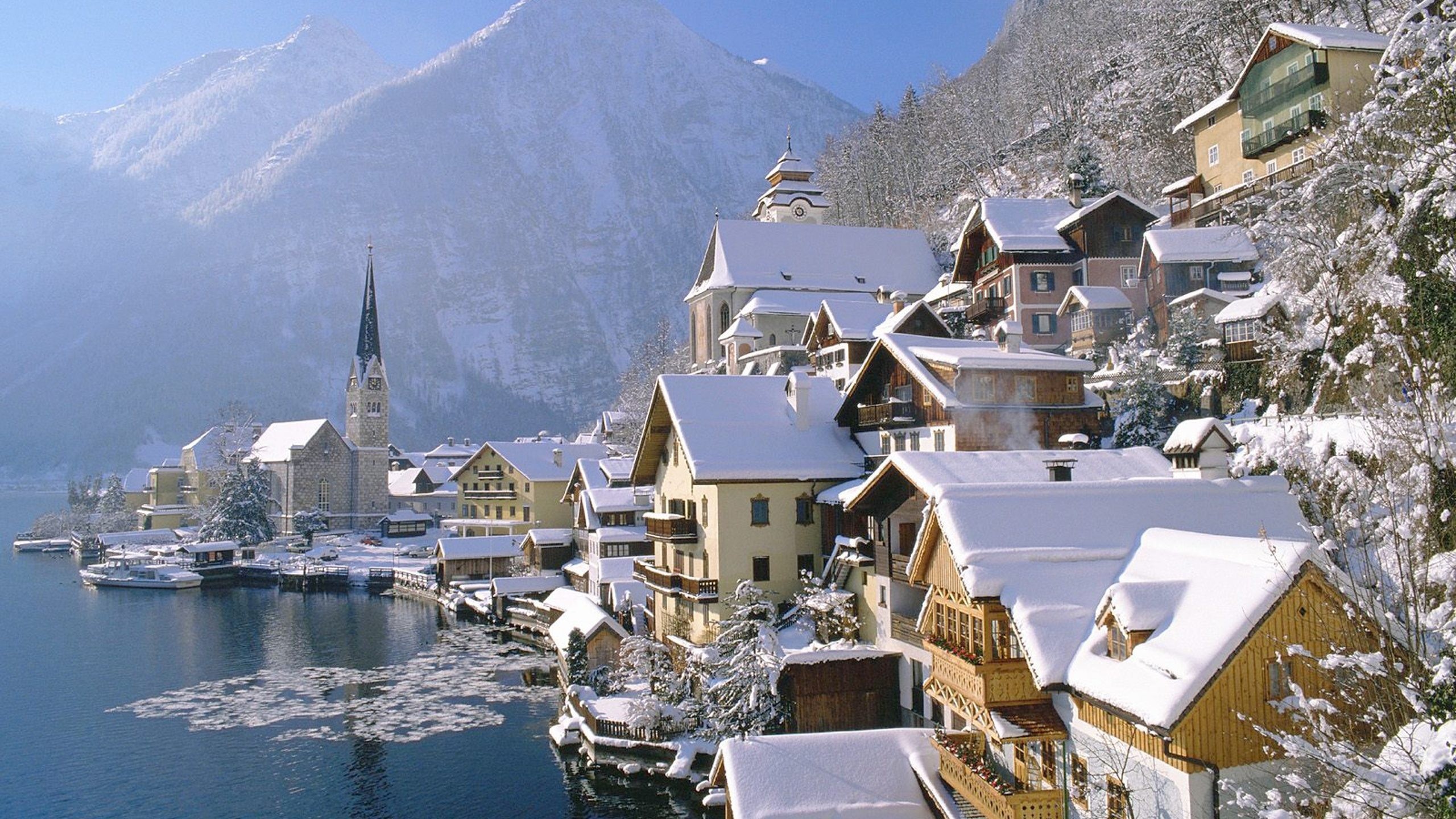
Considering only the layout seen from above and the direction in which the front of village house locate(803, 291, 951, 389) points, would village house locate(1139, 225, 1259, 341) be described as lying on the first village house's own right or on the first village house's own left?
on the first village house's own left

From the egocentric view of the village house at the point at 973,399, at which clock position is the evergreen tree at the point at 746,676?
The evergreen tree is roughly at 12 o'clock from the village house.

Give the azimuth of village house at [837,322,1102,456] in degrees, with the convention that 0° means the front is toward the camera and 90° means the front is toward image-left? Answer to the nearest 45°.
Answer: approximately 45°

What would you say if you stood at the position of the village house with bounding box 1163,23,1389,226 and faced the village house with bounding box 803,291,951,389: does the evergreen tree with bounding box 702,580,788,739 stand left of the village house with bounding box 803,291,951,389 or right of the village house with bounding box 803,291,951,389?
left

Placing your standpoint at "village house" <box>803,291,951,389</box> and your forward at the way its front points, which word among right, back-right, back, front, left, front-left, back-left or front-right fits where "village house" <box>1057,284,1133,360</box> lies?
back-left

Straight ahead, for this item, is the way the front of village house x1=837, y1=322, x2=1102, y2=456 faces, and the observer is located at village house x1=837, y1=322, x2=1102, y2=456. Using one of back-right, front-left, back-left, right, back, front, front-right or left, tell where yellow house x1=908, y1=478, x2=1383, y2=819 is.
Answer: front-left

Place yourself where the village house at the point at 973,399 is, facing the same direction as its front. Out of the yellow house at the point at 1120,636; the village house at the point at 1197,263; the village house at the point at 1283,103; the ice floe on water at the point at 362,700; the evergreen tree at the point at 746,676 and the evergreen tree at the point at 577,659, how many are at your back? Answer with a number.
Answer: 2

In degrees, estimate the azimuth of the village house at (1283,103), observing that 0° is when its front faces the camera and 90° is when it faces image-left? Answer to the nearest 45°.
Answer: approximately 45°
